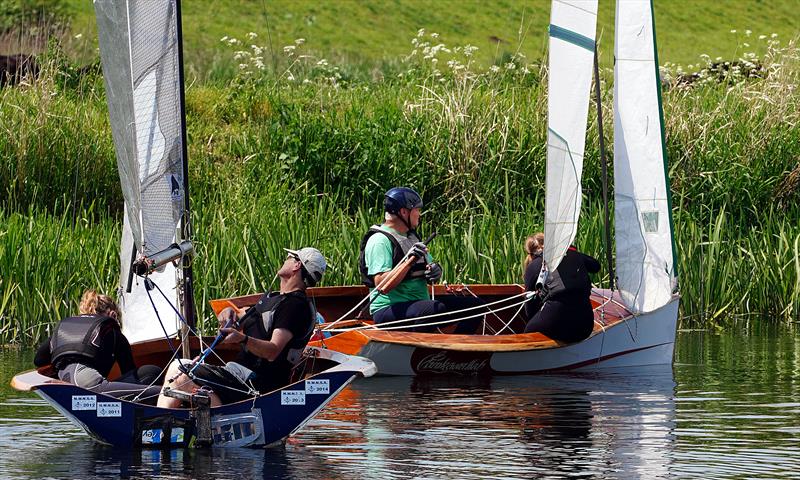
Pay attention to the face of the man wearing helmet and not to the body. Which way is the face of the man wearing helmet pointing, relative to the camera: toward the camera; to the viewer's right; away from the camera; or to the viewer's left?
to the viewer's right

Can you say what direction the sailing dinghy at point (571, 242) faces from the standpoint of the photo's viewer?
facing to the right of the viewer

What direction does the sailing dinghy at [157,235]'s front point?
away from the camera

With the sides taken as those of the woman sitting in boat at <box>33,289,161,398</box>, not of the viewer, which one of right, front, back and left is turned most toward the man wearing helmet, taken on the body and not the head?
front

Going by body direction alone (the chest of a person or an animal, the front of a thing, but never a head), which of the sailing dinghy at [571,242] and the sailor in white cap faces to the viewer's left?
the sailor in white cap

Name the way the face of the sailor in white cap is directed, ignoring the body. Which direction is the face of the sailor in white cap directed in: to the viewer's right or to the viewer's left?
to the viewer's left

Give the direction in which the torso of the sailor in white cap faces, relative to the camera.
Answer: to the viewer's left

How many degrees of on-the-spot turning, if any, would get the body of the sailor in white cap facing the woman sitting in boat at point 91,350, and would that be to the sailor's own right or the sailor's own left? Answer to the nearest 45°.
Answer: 0° — they already face them

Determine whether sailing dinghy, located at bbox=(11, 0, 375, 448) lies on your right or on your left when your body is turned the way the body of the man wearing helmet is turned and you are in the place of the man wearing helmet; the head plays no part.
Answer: on your right

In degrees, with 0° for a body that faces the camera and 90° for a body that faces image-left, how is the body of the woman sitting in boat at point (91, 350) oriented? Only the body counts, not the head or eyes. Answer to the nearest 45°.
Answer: approximately 225°

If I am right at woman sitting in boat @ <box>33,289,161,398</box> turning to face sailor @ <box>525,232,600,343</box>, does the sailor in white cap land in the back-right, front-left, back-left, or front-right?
front-right

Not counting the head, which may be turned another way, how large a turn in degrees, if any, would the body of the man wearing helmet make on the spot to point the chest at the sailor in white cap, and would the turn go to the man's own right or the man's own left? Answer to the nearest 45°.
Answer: approximately 90° to the man's own right
